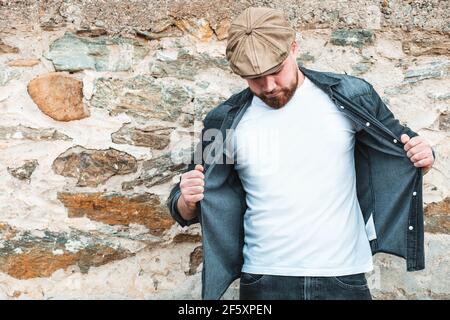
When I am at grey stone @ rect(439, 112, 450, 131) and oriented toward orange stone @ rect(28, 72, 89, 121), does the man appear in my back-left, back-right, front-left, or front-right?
front-left

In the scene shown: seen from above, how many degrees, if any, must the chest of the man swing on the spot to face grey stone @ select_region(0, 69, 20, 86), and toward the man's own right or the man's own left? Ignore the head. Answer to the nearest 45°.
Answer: approximately 90° to the man's own right

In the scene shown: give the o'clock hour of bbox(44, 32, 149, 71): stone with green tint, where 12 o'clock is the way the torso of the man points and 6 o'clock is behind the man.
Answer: The stone with green tint is roughly at 4 o'clock from the man.

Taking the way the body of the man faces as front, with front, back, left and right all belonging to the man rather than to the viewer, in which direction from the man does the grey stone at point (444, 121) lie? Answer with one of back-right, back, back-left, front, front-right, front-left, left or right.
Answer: back-left

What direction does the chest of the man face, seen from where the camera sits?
toward the camera

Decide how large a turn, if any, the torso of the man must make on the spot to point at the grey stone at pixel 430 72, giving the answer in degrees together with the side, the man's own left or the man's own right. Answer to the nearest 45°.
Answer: approximately 135° to the man's own left

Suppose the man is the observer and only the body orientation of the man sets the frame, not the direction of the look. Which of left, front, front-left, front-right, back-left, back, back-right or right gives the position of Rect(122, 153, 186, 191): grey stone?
back-right

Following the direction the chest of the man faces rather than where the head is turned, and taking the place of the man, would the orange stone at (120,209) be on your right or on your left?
on your right

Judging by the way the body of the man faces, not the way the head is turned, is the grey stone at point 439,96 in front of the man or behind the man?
behind

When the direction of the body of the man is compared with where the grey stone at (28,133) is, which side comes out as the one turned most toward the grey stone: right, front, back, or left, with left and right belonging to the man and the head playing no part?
right

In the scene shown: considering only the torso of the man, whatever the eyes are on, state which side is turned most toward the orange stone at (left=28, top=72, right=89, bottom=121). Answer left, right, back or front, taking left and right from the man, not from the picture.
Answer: right

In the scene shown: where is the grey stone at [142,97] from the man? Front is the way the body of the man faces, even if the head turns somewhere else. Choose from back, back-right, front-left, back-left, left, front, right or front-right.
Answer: back-right
